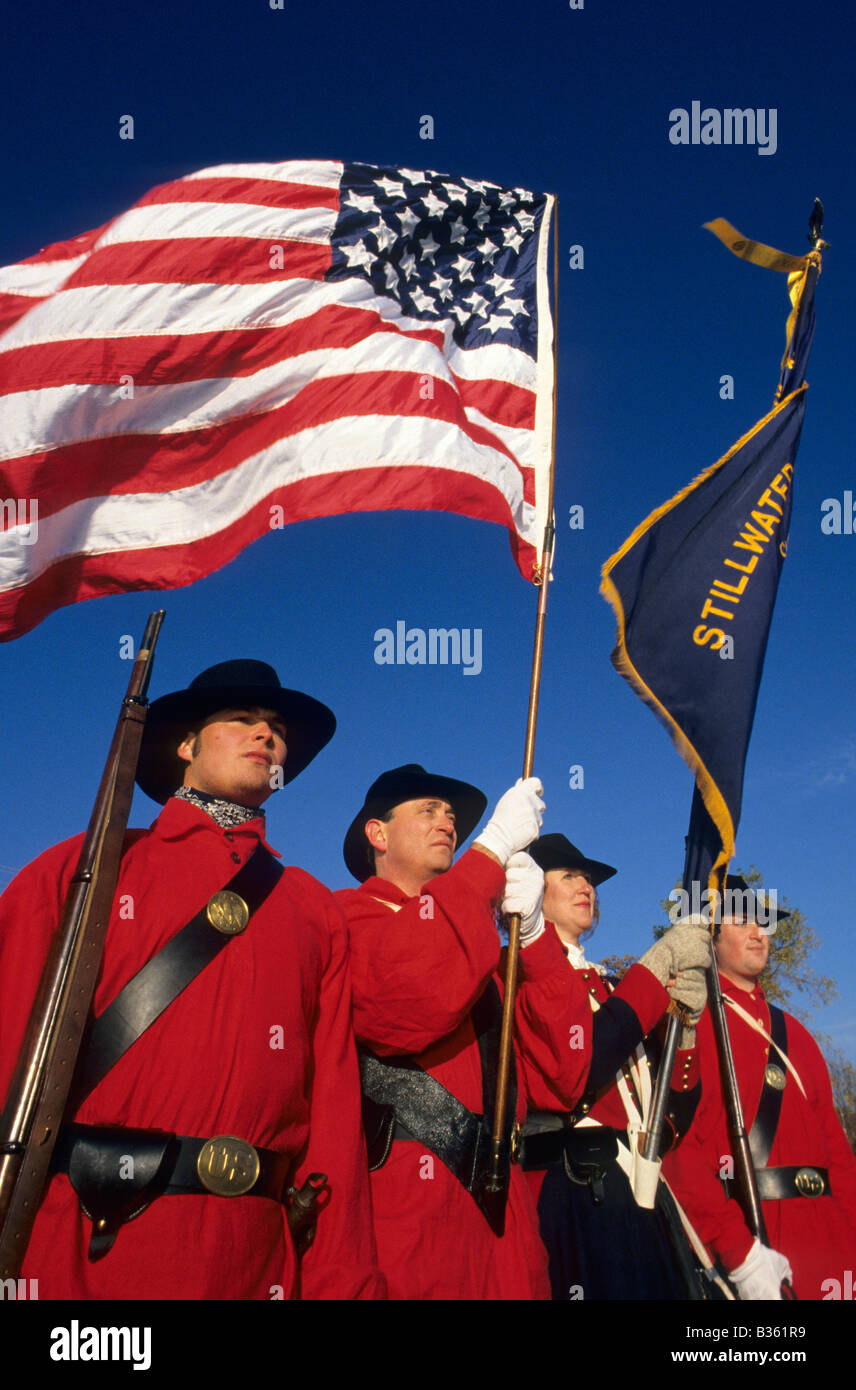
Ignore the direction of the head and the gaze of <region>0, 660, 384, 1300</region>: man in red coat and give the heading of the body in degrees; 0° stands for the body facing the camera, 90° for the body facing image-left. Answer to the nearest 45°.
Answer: approximately 315°

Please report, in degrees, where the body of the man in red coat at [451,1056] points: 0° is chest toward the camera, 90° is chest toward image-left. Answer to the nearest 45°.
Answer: approximately 315°

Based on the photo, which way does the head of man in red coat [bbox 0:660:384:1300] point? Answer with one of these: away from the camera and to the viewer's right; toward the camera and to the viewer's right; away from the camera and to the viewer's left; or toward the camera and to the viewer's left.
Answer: toward the camera and to the viewer's right

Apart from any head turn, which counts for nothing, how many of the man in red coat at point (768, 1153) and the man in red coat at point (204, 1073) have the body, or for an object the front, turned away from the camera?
0

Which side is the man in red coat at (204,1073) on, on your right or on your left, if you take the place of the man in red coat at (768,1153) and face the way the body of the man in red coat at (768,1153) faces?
on your right

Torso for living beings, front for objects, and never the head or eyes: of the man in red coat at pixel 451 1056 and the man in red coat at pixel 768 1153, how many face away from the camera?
0

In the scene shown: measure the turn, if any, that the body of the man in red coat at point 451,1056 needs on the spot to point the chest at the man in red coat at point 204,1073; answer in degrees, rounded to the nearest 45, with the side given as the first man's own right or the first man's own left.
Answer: approximately 90° to the first man's own right

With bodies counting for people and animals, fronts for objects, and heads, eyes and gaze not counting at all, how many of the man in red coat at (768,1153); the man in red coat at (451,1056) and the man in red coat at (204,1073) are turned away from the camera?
0

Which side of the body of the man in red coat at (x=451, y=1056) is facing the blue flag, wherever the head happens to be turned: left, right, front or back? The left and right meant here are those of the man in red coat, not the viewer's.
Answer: left

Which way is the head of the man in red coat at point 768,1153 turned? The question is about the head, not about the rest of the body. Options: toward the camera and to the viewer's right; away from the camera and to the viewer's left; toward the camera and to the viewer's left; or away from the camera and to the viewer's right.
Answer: toward the camera and to the viewer's right

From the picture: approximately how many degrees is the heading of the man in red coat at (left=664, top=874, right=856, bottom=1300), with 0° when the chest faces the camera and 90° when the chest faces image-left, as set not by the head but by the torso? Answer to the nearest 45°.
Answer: approximately 315°
